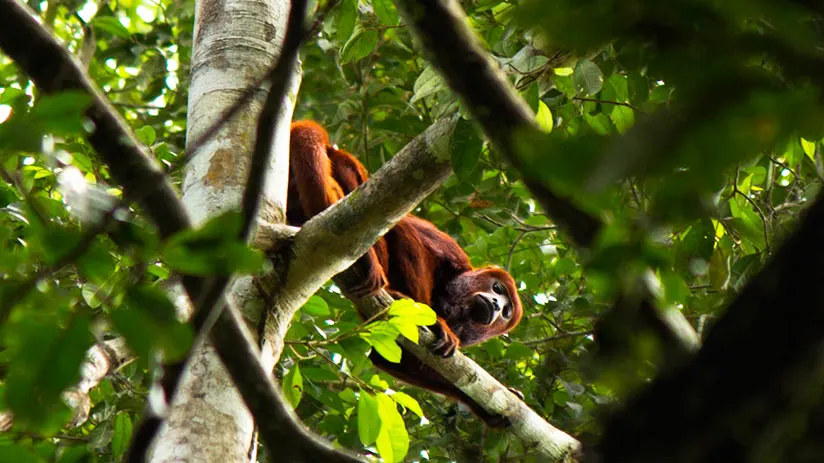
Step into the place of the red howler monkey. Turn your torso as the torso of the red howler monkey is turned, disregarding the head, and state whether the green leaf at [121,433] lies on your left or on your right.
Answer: on your right

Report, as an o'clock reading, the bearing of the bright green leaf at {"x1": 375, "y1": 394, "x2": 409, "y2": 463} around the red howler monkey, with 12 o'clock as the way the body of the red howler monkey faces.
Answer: The bright green leaf is roughly at 2 o'clock from the red howler monkey.

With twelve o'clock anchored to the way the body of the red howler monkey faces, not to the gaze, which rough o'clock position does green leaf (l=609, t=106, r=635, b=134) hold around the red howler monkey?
The green leaf is roughly at 12 o'clock from the red howler monkey.

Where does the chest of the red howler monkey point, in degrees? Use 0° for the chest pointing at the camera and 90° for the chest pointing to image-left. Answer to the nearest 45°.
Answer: approximately 315°
